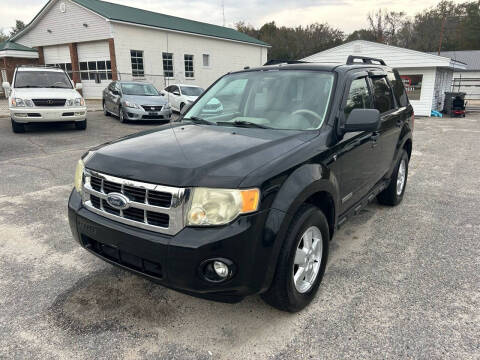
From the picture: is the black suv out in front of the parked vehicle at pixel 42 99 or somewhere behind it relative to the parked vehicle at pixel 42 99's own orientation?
in front

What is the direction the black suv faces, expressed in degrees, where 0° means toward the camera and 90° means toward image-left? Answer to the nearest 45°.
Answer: approximately 45°

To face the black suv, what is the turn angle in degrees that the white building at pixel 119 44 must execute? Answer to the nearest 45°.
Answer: approximately 45° to its left

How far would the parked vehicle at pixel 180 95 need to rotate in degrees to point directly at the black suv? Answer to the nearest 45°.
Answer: approximately 45° to its right

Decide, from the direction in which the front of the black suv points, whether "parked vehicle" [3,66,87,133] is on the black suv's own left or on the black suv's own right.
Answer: on the black suv's own right

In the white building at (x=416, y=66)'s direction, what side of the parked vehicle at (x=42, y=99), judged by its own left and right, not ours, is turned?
left

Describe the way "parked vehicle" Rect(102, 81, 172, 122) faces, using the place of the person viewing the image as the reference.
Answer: facing the viewer and to the right of the viewer

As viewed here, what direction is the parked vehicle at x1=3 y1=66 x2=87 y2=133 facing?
toward the camera

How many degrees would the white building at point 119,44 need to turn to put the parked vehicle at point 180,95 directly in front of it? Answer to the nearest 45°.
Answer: approximately 45° to its left

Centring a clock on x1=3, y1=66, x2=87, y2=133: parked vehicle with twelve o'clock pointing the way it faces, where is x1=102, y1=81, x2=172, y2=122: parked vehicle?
x1=102, y1=81, x2=172, y2=122: parked vehicle is roughly at 8 o'clock from x1=3, y1=66, x2=87, y2=133: parked vehicle.

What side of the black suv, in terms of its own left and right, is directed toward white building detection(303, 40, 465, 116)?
back

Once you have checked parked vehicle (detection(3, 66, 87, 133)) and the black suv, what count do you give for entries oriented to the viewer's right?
0

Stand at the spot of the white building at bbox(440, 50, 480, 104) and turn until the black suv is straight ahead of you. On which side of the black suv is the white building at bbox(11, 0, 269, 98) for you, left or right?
right
